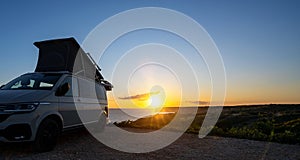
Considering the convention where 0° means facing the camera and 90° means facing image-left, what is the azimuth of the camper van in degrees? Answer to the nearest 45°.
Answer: approximately 45°
